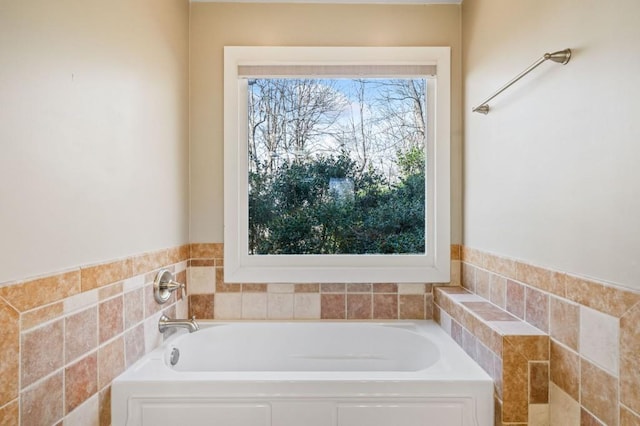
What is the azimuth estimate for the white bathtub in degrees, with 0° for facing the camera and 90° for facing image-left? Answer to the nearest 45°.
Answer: approximately 0°

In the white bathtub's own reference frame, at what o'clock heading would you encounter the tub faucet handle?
The tub faucet handle is roughly at 4 o'clock from the white bathtub.
